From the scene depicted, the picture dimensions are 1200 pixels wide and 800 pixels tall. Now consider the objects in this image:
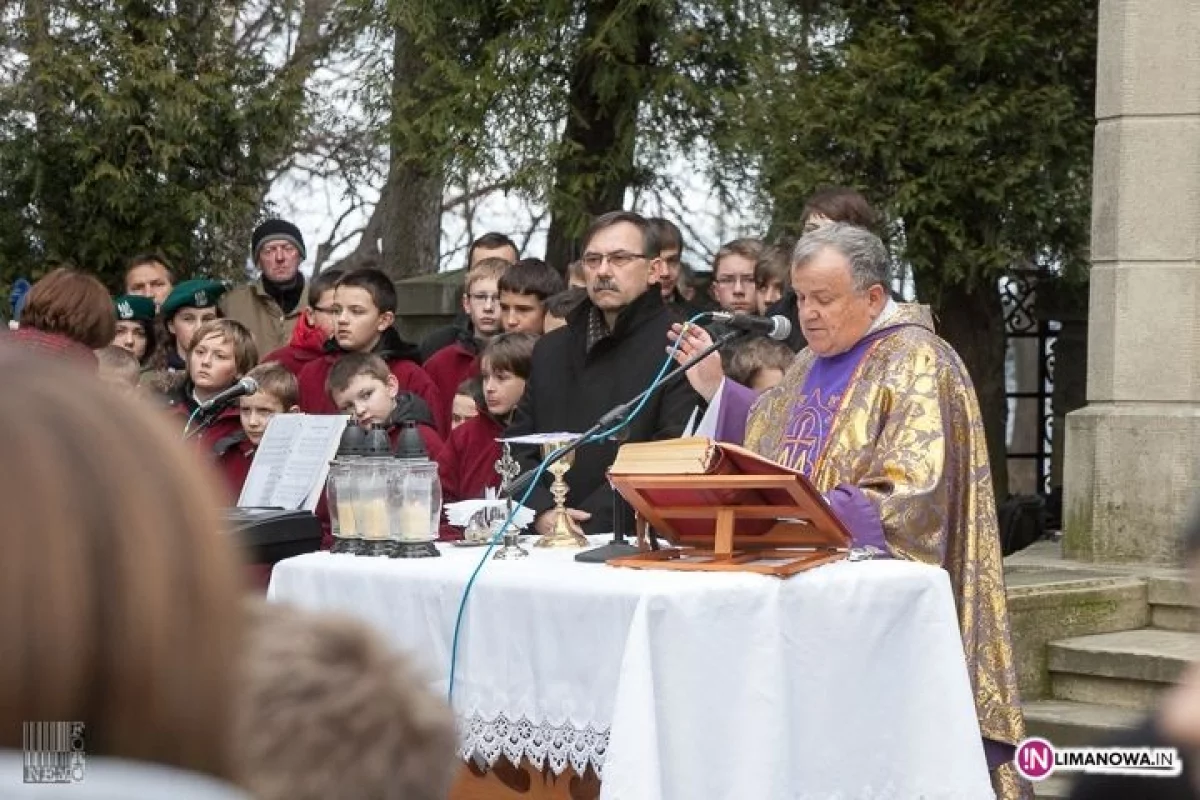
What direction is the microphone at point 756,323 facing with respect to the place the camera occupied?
facing to the right of the viewer

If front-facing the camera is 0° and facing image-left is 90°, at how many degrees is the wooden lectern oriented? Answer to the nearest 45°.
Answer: approximately 225°

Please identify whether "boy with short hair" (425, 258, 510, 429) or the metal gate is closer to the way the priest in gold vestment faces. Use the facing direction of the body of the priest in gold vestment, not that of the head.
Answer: the boy with short hair
